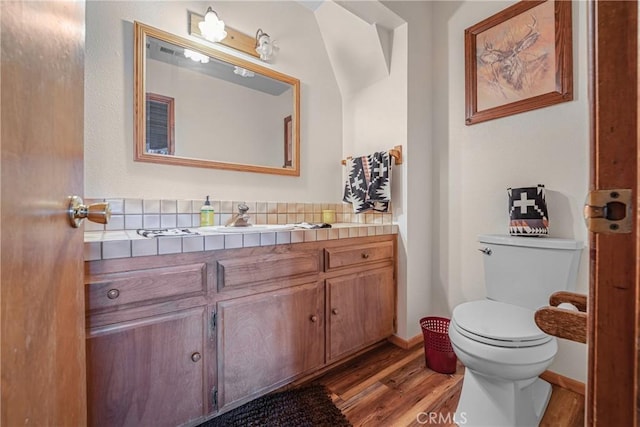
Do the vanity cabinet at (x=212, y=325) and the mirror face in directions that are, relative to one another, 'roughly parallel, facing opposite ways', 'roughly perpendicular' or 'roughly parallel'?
roughly parallel

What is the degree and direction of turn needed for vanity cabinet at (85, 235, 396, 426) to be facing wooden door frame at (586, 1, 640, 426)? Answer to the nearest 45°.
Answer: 0° — it already faces it

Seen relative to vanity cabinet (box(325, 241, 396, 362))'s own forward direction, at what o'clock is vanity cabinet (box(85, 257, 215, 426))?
vanity cabinet (box(85, 257, 215, 426)) is roughly at 3 o'clock from vanity cabinet (box(325, 241, 396, 362)).

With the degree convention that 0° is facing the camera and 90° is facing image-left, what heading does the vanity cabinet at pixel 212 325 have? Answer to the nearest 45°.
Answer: approximately 315°

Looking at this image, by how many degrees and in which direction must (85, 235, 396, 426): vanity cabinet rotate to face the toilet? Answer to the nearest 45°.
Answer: approximately 45° to its left

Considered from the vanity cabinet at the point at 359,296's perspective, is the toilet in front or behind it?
in front

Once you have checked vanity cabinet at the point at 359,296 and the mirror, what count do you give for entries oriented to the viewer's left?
0
